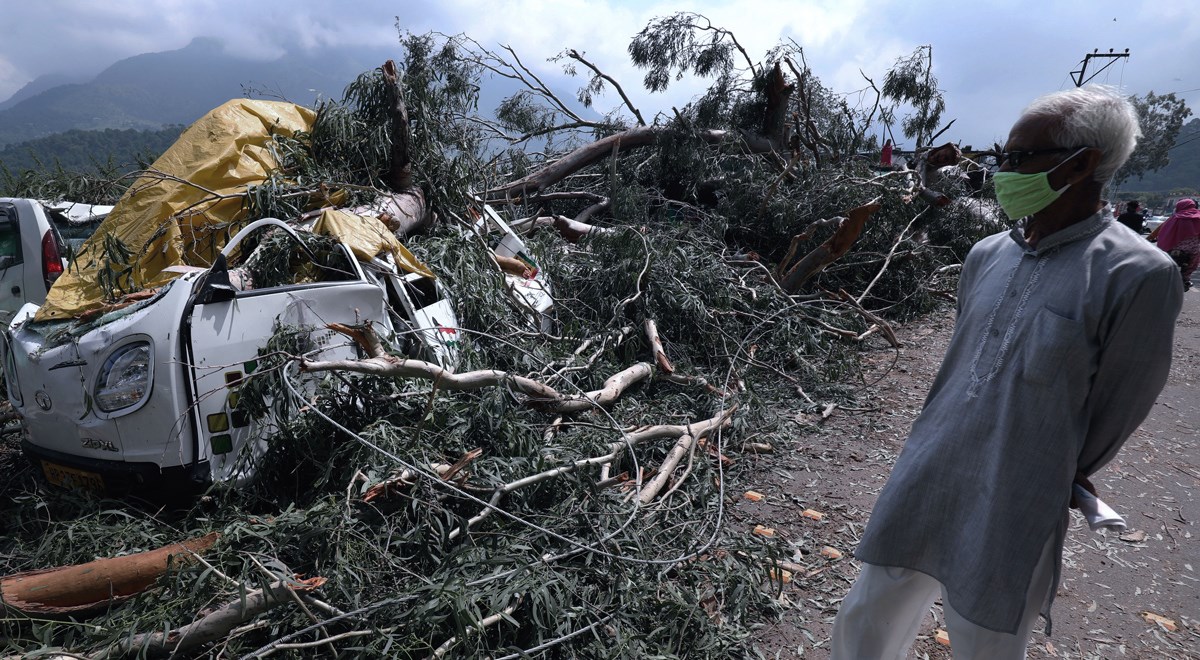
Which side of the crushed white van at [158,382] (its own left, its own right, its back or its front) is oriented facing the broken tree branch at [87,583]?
front

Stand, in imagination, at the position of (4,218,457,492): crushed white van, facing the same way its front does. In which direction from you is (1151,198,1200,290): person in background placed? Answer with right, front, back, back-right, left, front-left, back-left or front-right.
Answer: back-left

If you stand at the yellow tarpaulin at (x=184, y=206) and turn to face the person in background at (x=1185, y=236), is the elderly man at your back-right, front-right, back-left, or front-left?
front-right

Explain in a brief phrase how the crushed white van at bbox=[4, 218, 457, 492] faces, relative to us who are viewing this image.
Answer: facing the viewer and to the left of the viewer

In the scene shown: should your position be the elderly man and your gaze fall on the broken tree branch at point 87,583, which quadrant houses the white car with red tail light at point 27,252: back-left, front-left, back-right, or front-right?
front-right

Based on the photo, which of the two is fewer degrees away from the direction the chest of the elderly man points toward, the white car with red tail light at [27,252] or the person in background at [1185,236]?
the white car with red tail light

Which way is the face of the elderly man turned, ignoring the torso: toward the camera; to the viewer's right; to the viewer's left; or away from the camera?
to the viewer's left

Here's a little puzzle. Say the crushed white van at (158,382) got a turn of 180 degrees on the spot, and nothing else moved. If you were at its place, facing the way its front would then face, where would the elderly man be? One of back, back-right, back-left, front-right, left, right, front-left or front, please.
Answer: right

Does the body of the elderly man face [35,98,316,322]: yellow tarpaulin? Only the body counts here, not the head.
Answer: no
